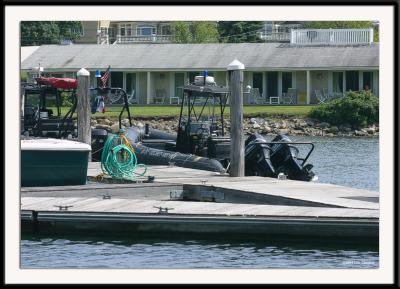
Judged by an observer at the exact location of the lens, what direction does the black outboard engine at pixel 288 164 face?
facing away from the viewer and to the left of the viewer

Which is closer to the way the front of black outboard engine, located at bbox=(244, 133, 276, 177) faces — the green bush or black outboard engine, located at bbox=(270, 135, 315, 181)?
the green bush

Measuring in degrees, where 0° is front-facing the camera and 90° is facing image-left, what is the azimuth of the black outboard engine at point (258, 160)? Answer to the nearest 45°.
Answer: approximately 135°
